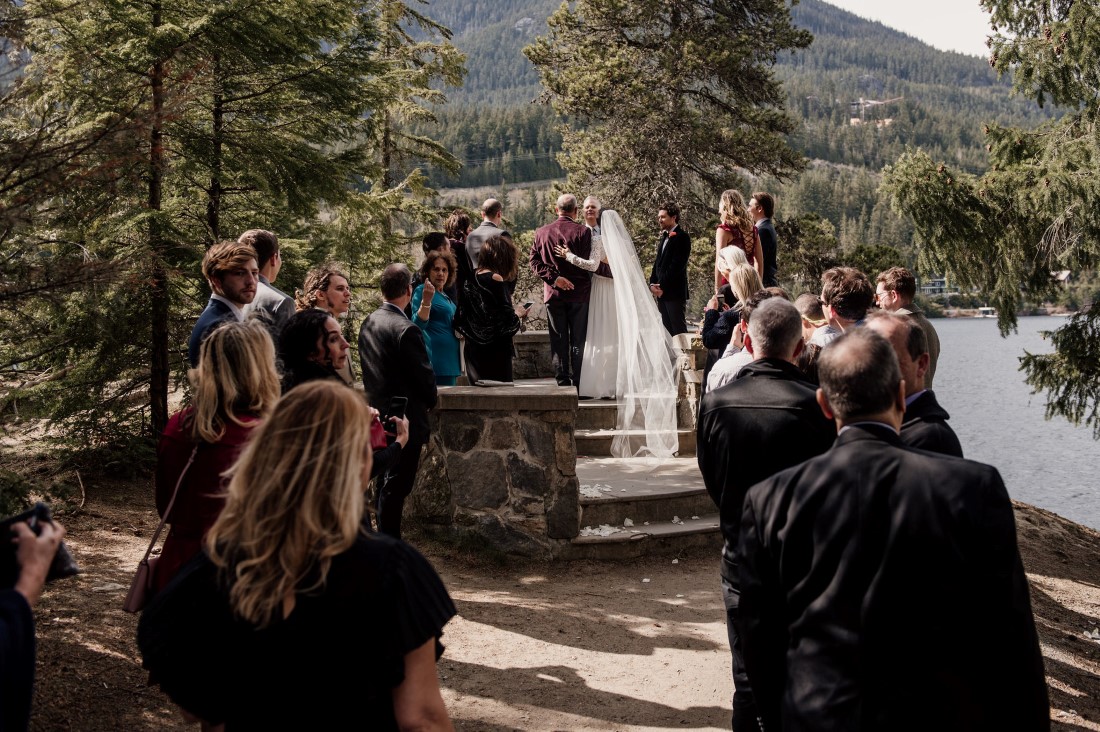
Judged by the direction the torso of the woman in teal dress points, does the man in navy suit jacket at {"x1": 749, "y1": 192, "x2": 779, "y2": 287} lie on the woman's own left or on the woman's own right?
on the woman's own left

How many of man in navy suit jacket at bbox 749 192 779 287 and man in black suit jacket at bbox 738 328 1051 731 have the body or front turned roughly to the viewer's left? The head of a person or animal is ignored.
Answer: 1

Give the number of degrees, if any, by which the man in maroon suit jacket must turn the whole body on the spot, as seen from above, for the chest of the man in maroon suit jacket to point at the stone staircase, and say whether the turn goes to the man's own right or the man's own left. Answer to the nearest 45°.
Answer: approximately 180°

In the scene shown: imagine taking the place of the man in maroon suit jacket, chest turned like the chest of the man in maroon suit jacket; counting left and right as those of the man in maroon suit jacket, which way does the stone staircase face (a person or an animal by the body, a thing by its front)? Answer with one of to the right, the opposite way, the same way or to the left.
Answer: the opposite way

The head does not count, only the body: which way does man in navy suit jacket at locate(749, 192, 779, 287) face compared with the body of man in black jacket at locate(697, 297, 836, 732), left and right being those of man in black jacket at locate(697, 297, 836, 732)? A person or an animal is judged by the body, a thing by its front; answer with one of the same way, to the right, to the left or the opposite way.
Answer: to the left

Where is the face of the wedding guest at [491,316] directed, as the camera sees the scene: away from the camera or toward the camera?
away from the camera

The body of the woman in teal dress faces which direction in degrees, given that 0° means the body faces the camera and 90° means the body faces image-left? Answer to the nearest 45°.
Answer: approximately 315°

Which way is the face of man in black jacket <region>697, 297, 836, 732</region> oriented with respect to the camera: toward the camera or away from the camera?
away from the camera

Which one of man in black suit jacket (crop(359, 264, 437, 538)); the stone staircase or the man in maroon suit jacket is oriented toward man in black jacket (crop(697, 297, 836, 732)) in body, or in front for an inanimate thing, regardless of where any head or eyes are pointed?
the stone staircase

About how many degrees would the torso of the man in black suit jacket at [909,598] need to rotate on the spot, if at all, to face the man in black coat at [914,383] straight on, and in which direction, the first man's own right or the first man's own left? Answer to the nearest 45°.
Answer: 0° — they already face them

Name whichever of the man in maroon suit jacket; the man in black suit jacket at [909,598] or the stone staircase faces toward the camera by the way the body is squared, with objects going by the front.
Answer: the stone staircase

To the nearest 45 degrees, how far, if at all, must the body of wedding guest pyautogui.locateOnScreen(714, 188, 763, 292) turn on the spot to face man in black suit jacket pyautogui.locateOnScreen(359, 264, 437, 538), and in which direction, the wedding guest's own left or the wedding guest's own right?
approximately 90° to the wedding guest's own left

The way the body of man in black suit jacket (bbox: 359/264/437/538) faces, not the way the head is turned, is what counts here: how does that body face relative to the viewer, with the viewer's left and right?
facing away from the viewer and to the right of the viewer

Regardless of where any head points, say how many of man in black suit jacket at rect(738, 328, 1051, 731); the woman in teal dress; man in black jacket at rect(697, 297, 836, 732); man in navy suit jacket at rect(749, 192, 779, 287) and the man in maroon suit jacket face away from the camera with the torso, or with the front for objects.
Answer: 3

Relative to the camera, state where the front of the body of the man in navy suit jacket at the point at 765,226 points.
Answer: to the viewer's left

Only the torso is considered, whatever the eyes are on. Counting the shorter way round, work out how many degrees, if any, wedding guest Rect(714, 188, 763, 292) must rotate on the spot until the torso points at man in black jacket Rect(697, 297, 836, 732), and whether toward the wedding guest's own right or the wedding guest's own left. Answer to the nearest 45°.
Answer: approximately 135° to the wedding guest's own left

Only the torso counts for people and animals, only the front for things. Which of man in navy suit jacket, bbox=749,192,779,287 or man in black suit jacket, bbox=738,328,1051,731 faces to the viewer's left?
man in navy suit jacket, bbox=749,192,779,287
